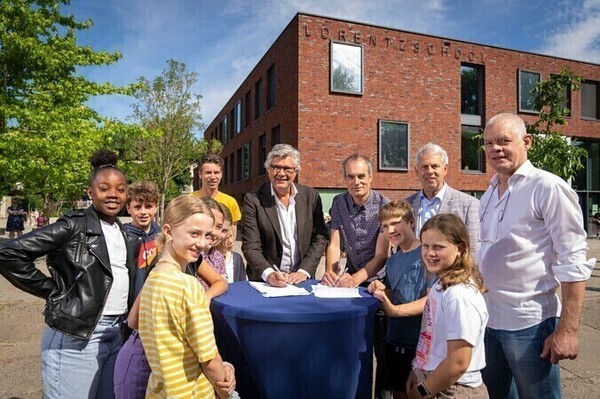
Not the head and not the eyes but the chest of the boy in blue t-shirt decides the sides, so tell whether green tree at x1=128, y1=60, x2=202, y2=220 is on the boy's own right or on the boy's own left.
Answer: on the boy's own right

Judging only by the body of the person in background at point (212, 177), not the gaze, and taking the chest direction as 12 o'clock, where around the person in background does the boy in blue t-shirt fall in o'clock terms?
The boy in blue t-shirt is roughly at 11 o'clock from the person in background.

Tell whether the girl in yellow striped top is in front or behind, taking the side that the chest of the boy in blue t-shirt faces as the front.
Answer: in front

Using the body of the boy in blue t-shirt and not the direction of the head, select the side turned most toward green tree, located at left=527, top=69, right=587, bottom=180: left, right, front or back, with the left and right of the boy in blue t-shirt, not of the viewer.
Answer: back

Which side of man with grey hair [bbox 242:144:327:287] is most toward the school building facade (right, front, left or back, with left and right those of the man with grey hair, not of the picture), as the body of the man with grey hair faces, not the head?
back

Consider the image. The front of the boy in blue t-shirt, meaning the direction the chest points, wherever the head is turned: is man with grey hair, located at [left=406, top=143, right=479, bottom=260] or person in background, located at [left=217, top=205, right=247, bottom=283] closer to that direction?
the person in background

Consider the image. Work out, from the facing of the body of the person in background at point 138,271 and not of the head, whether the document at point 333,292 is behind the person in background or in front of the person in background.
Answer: in front

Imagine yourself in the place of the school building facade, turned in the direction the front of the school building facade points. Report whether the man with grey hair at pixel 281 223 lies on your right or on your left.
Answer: on your right

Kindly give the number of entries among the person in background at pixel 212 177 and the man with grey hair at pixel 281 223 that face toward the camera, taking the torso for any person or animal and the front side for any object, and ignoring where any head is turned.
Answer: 2

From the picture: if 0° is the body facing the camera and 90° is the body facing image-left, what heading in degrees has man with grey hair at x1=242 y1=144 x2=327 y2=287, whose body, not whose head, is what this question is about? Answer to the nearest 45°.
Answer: approximately 0°

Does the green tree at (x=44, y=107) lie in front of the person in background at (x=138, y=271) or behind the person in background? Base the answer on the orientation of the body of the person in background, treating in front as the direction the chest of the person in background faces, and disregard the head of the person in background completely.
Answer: behind

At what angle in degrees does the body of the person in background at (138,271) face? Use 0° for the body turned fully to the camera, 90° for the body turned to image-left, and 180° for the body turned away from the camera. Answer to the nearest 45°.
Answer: approximately 315°

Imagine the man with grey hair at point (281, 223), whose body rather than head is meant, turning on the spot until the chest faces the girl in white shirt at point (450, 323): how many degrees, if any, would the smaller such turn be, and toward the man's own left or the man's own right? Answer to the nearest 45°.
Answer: approximately 45° to the man's own left

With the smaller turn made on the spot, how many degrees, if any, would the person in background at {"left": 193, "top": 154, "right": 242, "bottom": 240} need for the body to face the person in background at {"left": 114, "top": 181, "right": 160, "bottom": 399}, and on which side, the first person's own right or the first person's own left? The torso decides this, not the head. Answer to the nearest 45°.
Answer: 0° — they already face them
